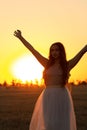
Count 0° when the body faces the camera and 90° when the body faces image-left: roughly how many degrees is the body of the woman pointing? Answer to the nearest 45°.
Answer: approximately 0°
